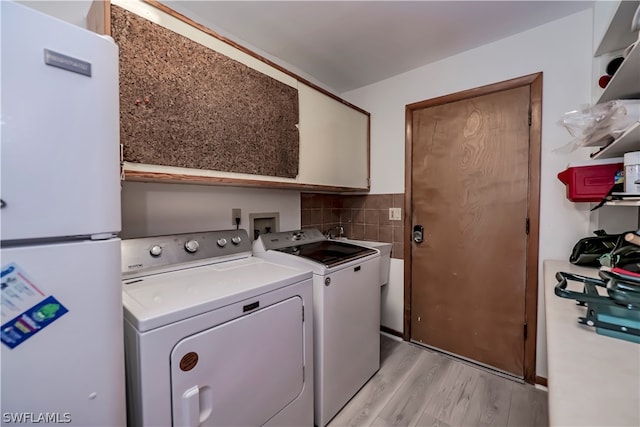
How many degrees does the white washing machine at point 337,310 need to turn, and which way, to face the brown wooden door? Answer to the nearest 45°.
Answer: approximately 45° to its left

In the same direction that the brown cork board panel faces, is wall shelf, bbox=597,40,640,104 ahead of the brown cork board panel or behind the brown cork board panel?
ahead

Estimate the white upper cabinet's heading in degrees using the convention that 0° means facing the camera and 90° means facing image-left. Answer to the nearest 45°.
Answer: approximately 315°

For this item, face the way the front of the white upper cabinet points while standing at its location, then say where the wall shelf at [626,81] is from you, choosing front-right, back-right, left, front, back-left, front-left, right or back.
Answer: front

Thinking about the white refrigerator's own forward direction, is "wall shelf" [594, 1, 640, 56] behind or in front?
in front

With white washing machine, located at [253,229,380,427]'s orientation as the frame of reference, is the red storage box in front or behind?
in front

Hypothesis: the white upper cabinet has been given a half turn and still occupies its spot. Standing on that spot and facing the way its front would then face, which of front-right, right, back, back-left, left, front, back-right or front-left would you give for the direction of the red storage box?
back

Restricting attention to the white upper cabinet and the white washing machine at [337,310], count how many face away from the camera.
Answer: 0

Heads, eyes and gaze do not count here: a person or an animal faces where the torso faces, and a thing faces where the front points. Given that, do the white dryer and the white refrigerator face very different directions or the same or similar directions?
same or similar directions

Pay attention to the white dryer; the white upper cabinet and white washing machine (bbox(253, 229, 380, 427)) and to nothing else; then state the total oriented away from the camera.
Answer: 0

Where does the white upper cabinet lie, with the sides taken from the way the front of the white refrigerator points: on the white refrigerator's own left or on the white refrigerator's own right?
on the white refrigerator's own left

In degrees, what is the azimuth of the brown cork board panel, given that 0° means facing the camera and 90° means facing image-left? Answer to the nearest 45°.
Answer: approximately 315°

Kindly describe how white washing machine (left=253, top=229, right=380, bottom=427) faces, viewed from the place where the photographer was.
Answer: facing the viewer and to the right of the viewer

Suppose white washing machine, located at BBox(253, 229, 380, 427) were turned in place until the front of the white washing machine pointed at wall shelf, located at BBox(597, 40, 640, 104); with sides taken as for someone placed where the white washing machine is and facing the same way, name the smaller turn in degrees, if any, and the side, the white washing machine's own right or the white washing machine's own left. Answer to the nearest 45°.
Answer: approximately 45° to the white washing machine's own left

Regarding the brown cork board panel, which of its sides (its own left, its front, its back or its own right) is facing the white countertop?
front
